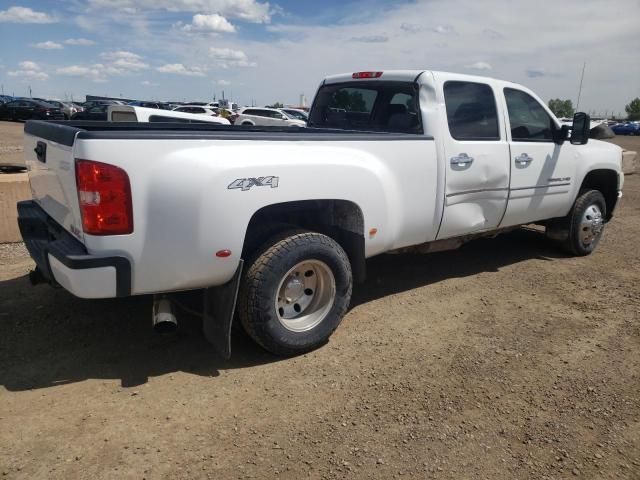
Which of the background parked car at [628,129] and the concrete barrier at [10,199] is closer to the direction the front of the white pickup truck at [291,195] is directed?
the background parked car

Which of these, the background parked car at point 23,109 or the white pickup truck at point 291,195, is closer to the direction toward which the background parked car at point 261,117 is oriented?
the white pickup truck

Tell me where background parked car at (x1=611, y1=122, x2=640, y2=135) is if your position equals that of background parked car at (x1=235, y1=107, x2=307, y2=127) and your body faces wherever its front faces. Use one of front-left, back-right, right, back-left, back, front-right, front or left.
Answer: front-left

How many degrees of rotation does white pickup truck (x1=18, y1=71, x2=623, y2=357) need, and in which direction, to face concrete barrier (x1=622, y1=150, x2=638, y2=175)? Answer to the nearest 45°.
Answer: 0° — it already faces it

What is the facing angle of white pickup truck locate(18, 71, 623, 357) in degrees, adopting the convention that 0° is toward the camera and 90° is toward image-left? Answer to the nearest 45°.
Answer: approximately 225°

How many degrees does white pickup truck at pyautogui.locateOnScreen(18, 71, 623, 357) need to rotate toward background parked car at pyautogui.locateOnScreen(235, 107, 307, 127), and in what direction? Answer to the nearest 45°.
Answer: approximately 45° to its left

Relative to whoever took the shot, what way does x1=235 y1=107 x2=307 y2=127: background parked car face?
facing to the right of the viewer

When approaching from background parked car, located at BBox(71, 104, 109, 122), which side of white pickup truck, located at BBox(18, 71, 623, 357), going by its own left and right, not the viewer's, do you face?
left

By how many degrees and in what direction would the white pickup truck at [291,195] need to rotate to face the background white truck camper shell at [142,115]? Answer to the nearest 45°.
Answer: approximately 90° to its left
